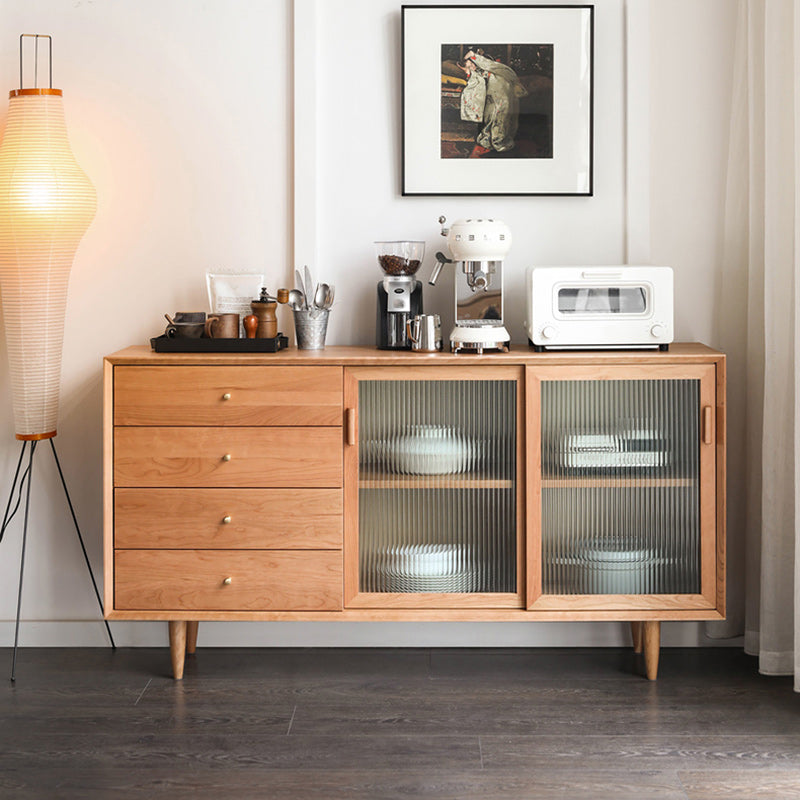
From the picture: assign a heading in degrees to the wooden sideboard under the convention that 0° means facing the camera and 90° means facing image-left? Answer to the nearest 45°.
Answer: approximately 0°

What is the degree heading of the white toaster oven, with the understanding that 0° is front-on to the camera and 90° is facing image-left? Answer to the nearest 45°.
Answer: approximately 0°

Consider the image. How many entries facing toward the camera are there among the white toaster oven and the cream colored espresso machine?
2

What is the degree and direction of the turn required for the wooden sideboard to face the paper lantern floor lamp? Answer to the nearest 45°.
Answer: approximately 90° to its right

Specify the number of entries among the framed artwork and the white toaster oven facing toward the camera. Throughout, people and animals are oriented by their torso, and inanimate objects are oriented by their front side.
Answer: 2
